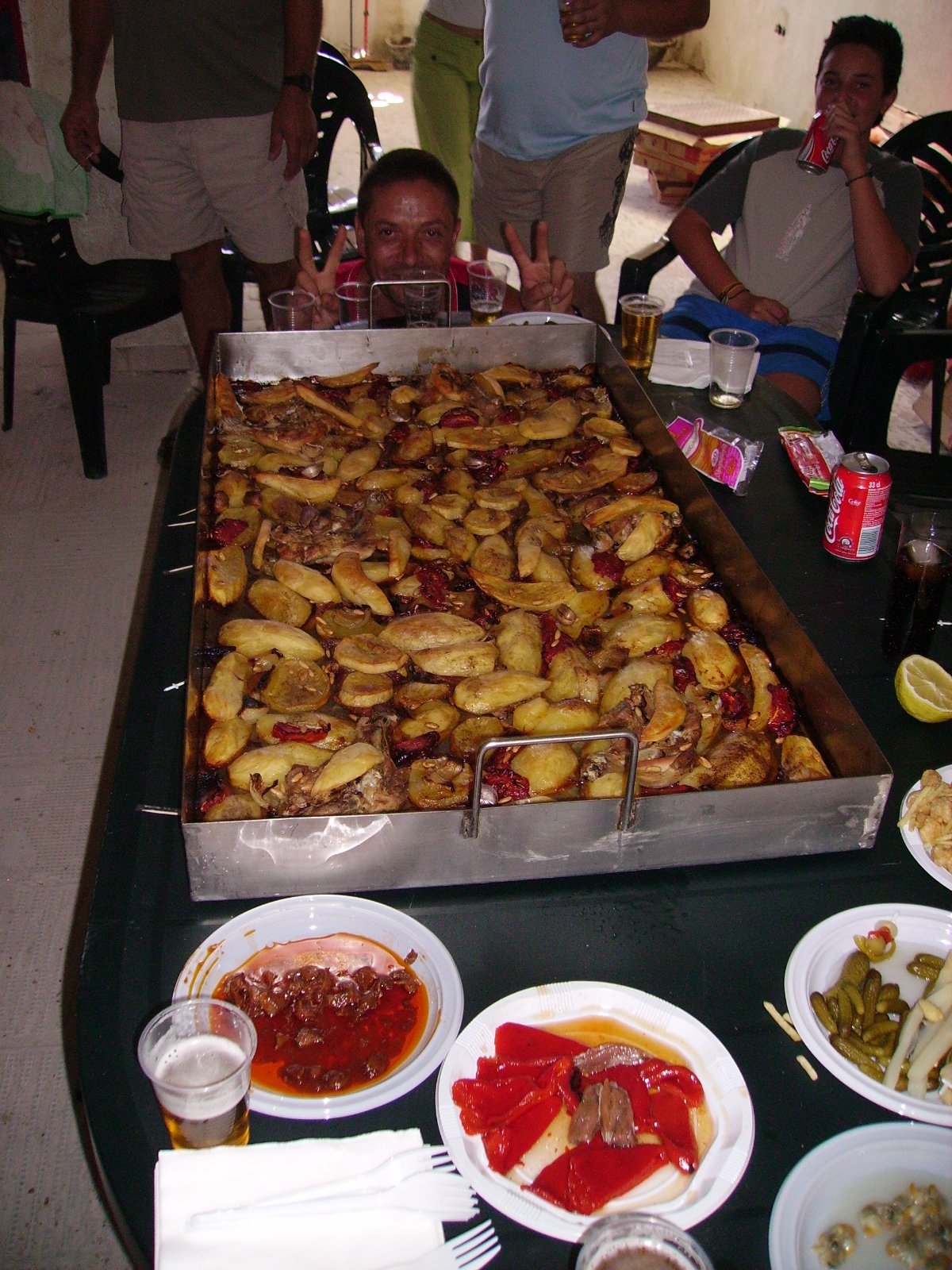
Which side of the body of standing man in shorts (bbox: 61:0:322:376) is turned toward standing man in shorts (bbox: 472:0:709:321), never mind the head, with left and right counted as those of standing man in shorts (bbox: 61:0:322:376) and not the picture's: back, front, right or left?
left

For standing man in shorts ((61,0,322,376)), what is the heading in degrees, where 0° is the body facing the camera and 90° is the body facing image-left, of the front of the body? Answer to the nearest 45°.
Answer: approximately 0°

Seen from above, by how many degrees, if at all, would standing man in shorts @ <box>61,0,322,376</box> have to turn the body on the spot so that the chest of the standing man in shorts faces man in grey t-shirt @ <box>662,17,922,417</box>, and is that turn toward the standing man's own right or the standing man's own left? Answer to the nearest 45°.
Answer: approximately 45° to the standing man's own left

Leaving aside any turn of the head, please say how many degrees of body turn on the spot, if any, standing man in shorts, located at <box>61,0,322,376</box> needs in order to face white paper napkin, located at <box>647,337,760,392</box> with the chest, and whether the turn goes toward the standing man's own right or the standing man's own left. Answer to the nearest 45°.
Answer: approximately 45° to the standing man's own left

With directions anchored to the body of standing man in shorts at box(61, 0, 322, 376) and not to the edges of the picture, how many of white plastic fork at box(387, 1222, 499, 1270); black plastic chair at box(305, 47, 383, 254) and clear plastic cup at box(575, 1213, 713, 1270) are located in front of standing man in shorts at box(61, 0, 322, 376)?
2

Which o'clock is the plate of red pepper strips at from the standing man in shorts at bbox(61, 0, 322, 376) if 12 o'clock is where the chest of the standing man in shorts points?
The plate of red pepper strips is roughly at 12 o'clock from the standing man in shorts.

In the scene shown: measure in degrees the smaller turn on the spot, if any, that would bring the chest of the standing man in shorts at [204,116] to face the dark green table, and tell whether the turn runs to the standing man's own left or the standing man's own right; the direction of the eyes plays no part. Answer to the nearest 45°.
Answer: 0° — they already face it
